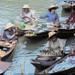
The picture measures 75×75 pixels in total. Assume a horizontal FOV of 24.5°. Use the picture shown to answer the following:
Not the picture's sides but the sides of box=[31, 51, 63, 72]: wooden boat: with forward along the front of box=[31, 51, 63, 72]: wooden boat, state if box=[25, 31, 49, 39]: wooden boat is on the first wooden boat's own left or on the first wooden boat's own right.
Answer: on the first wooden boat's own right

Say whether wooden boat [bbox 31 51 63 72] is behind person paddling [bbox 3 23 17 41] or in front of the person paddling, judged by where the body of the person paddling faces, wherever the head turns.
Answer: in front

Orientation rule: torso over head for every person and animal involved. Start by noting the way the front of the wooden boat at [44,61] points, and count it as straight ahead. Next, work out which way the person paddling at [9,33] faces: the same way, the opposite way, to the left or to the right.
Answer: to the left

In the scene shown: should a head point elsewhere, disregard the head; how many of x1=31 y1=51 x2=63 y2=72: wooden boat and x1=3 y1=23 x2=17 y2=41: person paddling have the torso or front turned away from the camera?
0

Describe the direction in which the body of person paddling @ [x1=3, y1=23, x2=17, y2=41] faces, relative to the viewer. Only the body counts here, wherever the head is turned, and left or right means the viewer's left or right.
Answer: facing the viewer and to the right of the viewer

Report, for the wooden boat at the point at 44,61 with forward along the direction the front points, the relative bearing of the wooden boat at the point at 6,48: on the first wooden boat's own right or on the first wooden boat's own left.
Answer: on the first wooden boat's own right
